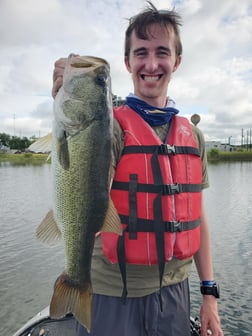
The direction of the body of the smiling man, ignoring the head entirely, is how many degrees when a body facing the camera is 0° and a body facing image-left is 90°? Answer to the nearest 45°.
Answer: approximately 0°
